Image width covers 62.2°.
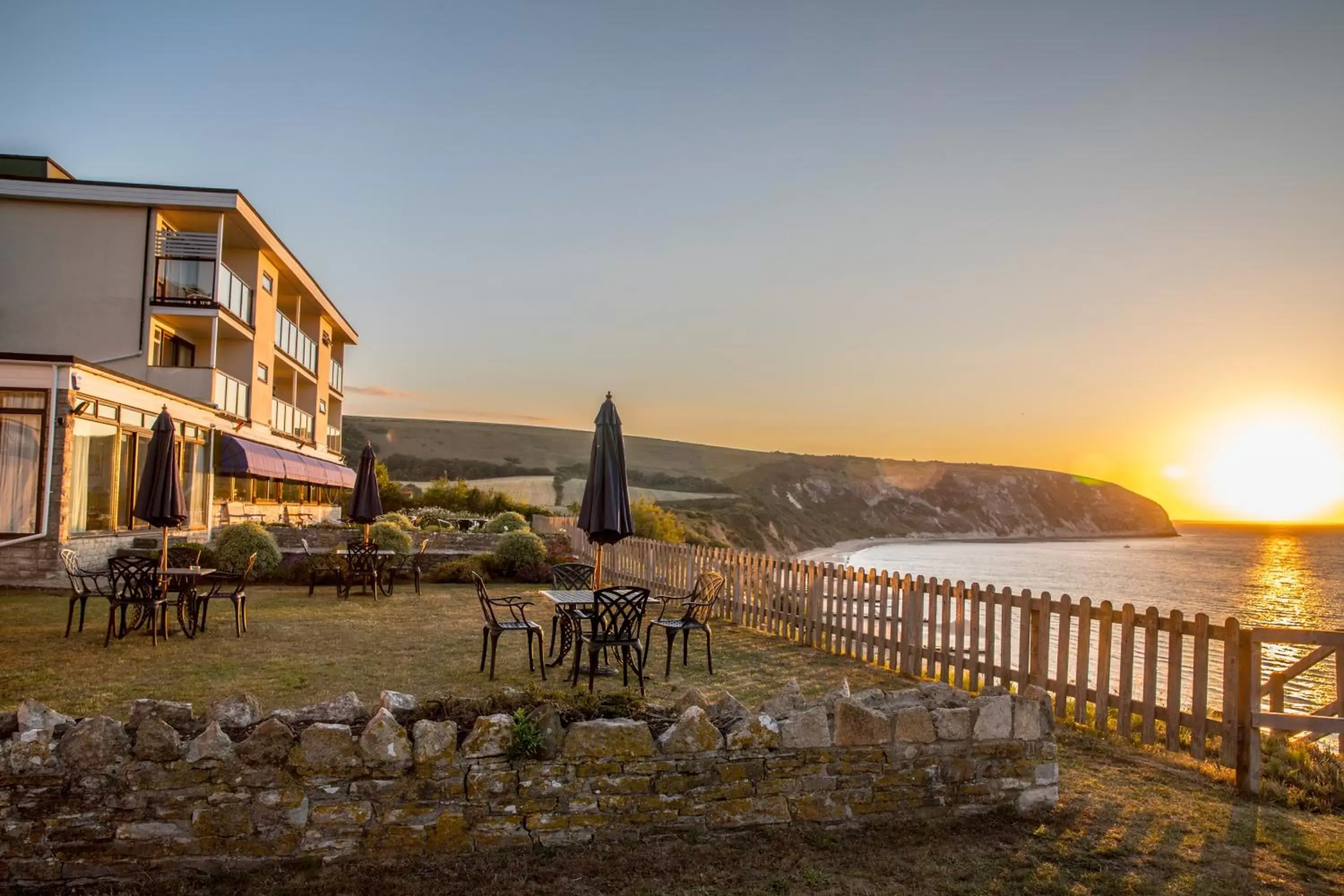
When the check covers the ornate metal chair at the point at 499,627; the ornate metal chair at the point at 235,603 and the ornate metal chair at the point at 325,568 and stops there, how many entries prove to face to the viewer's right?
2

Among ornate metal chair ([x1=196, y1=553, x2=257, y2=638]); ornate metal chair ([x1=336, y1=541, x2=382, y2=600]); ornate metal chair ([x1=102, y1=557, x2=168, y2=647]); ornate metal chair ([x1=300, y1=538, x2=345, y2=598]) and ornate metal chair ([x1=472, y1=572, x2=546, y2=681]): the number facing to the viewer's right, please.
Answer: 2

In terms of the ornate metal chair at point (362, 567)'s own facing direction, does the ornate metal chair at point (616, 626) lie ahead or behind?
behind

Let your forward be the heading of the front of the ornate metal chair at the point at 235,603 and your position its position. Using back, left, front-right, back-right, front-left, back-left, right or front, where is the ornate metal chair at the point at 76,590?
front

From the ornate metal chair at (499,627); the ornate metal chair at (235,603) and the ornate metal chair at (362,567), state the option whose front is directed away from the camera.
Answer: the ornate metal chair at (362,567)

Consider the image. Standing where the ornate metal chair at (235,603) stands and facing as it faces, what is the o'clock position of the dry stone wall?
The dry stone wall is roughly at 9 o'clock from the ornate metal chair.

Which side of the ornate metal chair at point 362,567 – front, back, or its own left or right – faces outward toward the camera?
back

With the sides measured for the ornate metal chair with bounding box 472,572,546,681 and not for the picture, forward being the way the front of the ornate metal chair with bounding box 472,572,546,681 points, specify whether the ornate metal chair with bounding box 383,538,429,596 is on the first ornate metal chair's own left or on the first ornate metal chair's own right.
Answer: on the first ornate metal chair's own left

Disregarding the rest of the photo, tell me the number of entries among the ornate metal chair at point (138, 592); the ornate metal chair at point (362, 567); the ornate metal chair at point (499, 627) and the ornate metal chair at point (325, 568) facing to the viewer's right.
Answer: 2

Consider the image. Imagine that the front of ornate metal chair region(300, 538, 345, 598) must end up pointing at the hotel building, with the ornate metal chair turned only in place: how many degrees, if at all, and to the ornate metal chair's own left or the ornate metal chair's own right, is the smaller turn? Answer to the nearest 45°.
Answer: approximately 135° to the ornate metal chair's own left

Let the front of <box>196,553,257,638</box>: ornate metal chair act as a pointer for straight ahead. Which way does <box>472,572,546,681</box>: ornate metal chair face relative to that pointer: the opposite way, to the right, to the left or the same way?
the opposite way

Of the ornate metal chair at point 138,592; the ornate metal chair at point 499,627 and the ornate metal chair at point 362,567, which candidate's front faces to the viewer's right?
the ornate metal chair at point 499,627

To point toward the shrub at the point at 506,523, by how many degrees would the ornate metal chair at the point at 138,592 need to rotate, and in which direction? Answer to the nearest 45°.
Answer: approximately 45° to its right

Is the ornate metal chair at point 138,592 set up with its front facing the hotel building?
yes

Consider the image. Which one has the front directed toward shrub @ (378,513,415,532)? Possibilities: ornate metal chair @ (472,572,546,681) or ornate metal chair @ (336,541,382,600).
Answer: ornate metal chair @ (336,541,382,600)

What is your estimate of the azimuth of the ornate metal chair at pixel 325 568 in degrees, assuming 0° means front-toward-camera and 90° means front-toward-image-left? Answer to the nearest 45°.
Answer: approximately 270°

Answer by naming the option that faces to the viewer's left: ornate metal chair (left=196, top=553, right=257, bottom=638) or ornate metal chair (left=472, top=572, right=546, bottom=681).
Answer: ornate metal chair (left=196, top=553, right=257, bottom=638)

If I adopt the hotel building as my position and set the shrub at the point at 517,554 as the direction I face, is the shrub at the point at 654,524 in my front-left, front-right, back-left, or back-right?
front-left

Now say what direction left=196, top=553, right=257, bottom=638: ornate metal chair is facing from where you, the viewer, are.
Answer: facing to the left of the viewer
